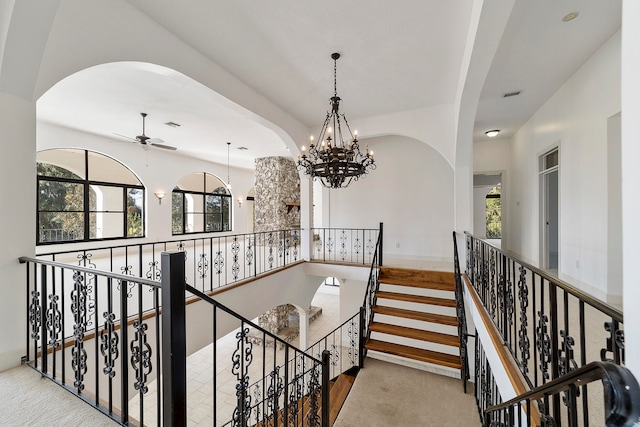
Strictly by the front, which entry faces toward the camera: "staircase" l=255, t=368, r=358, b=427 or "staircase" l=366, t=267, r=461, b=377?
"staircase" l=366, t=267, r=461, b=377

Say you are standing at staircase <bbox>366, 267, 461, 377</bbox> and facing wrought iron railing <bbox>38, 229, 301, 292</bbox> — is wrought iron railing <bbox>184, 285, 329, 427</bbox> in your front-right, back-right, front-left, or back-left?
front-left

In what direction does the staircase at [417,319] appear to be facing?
toward the camera

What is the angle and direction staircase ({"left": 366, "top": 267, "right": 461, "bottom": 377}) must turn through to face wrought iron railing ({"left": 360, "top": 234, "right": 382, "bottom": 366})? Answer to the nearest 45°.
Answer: approximately 90° to its right

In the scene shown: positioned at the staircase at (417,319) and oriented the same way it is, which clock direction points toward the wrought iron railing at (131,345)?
The wrought iron railing is roughly at 1 o'clock from the staircase.

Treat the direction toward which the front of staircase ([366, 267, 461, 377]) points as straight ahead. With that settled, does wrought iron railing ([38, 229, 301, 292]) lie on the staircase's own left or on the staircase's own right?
on the staircase's own right

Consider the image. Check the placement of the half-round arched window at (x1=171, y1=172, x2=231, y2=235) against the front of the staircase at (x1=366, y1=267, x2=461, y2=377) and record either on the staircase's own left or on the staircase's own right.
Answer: on the staircase's own right

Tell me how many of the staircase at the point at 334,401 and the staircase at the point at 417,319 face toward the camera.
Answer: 1

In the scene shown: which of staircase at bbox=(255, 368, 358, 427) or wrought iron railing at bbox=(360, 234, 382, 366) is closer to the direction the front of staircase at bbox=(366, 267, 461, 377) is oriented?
the staircase

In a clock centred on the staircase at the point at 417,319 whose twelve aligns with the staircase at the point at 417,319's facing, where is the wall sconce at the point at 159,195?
The wall sconce is roughly at 3 o'clock from the staircase.
